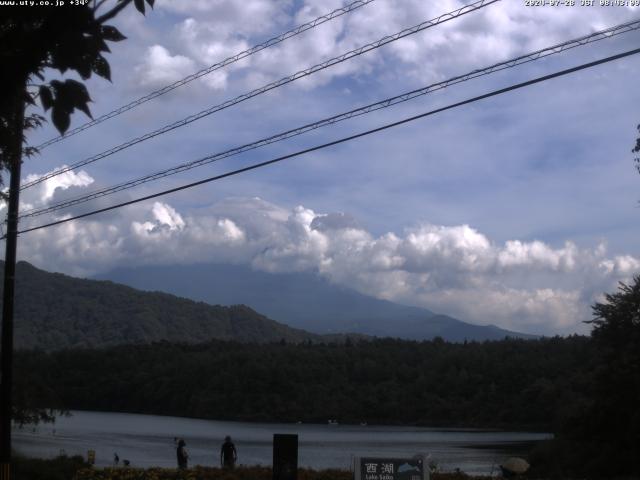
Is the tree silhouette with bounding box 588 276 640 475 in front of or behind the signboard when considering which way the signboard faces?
behind

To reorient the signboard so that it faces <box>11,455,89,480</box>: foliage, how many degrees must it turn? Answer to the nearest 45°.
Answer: approximately 135° to its right

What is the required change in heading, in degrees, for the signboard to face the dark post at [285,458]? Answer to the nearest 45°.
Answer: approximately 135° to its right

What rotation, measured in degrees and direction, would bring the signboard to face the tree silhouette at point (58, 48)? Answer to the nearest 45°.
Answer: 0° — it already faces it

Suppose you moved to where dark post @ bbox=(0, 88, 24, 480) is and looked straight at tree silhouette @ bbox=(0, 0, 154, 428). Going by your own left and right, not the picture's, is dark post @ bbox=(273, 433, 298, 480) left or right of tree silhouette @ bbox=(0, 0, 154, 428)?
left

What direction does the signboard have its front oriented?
toward the camera
